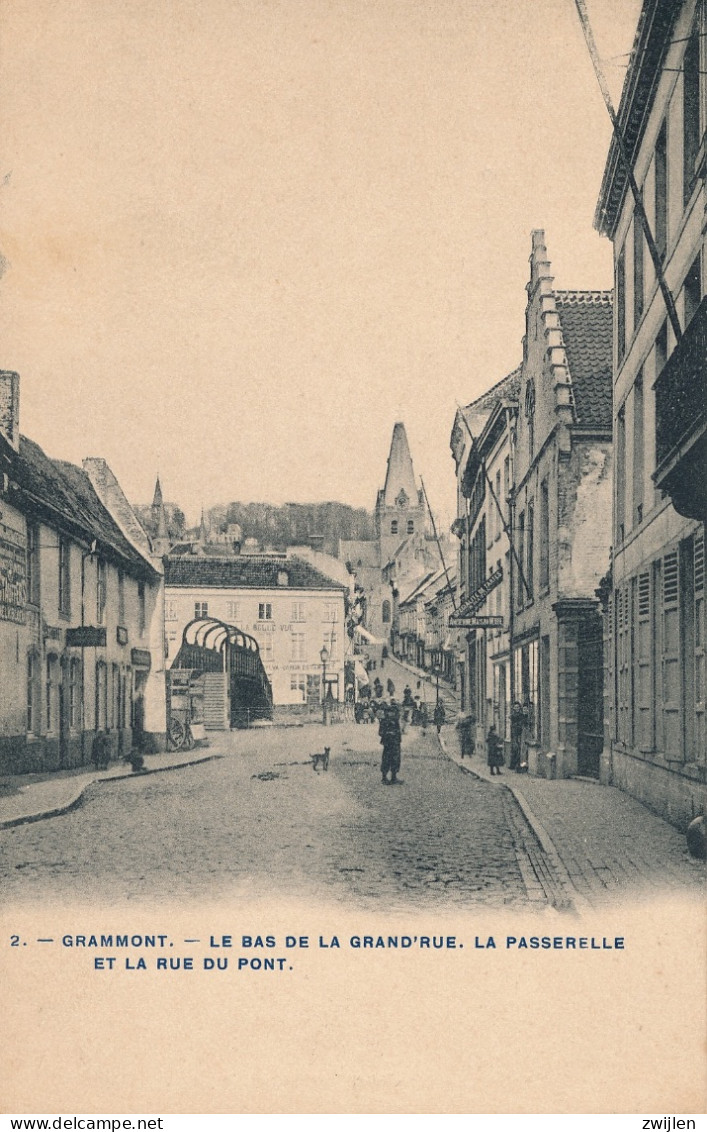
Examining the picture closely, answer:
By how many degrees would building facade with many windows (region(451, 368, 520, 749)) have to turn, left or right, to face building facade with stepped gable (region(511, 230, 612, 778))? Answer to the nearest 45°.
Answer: approximately 90° to its left

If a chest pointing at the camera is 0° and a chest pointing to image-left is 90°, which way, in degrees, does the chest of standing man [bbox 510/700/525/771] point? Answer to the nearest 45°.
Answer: approximately 0°

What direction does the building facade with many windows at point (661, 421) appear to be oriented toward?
to the viewer's left

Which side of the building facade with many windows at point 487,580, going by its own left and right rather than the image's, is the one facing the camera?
left

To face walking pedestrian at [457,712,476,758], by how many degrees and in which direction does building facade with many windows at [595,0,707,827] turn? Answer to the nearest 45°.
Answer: approximately 90° to its right

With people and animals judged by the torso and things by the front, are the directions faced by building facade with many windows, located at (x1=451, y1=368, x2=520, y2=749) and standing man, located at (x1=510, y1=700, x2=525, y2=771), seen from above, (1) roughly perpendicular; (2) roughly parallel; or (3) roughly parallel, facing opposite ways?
roughly perpendicular

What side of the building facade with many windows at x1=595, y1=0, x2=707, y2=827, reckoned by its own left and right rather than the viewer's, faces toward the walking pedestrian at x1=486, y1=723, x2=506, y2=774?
right

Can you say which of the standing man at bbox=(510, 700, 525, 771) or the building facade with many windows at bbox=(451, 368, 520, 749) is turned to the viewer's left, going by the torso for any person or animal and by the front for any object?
the building facade with many windows

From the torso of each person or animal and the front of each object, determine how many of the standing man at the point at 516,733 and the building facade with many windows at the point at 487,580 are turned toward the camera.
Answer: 1
